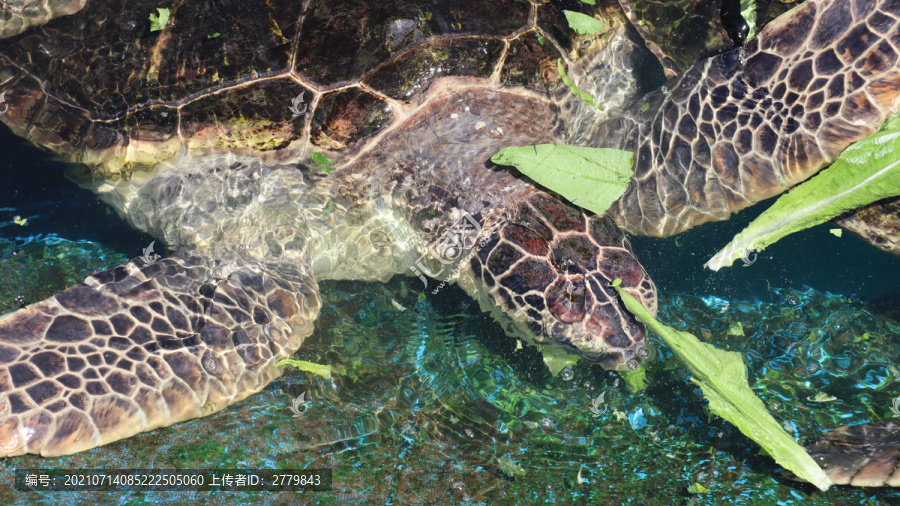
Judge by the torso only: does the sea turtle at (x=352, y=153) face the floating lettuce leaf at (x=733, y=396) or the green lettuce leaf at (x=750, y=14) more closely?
the floating lettuce leaf

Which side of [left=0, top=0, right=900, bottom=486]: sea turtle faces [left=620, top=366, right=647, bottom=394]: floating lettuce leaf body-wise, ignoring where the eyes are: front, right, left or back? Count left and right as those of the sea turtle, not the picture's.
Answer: front

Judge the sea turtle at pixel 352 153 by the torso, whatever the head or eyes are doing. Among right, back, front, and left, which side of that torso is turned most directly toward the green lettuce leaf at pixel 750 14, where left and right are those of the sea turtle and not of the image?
left

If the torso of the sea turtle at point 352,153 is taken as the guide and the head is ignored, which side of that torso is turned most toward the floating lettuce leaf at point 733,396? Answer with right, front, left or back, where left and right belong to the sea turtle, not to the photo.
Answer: front

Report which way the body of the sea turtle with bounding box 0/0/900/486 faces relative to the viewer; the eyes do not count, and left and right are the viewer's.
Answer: facing the viewer and to the right of the viewer

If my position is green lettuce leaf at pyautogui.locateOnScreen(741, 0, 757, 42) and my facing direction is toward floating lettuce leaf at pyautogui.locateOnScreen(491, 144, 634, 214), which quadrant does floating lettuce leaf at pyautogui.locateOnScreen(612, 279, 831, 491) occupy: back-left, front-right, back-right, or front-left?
front-left

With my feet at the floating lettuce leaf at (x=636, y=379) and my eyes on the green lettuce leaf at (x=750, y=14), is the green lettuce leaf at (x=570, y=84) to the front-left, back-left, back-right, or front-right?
front-left

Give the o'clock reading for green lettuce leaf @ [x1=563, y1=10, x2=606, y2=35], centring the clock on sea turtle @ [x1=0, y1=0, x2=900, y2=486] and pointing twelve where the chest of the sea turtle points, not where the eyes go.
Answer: The green lettuce leaf is roughly at 9 o'clock from the sea turtle.

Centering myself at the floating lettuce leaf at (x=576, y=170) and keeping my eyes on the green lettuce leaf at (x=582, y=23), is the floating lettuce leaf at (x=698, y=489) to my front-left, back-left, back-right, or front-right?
back-right

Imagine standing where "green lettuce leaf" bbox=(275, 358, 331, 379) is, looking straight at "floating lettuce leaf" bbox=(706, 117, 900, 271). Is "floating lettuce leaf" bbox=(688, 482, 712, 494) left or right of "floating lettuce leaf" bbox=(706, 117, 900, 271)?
right
